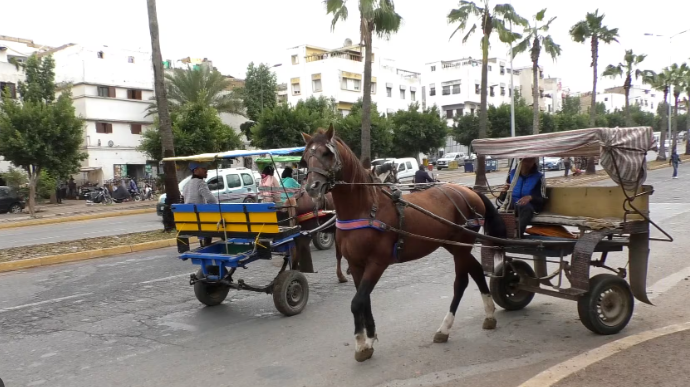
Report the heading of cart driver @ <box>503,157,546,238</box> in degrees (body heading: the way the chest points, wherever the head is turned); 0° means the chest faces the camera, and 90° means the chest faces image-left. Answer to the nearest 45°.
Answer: approximately 45°

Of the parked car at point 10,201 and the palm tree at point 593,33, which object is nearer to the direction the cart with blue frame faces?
the palm tree

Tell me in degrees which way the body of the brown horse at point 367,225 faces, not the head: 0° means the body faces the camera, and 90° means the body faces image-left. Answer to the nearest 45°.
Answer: approximately 45°
